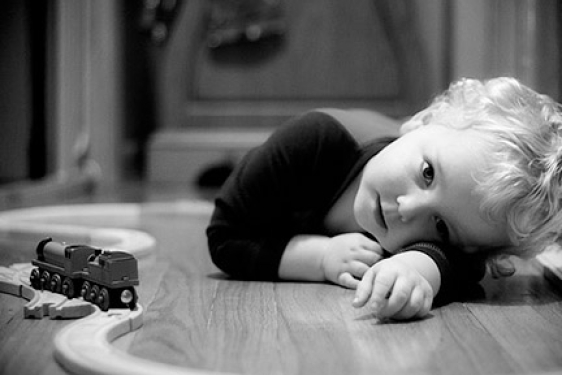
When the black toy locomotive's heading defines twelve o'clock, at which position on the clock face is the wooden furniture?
The wooden furniture is roughly at 2 o'clock from the black toy locomotive.

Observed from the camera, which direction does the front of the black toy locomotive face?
facing away from the viewer and to the left of the viewer
